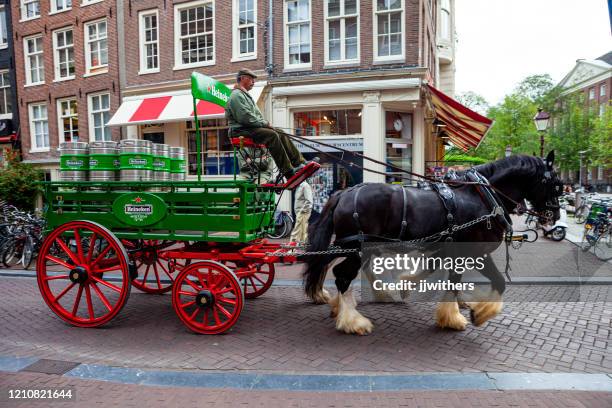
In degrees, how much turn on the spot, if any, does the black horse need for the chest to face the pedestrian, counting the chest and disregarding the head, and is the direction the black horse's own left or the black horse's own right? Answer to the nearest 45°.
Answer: approximately 135° to the black horse's own left

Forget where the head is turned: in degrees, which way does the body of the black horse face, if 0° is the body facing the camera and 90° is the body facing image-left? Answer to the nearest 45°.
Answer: approximately 270°

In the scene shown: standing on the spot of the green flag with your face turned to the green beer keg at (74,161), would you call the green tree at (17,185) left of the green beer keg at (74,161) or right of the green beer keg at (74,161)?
right

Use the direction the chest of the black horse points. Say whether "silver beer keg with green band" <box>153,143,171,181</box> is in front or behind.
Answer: behind

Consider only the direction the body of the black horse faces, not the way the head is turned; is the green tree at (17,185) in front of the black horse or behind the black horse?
behind

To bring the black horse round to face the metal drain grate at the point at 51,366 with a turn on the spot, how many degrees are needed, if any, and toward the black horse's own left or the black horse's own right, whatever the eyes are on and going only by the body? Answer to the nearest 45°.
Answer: approximately 135° to the black horse's own right

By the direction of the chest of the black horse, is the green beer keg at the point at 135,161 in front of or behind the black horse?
behind

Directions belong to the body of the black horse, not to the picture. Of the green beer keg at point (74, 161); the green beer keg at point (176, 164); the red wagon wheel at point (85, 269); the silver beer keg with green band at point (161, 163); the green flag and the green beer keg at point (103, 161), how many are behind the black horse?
6

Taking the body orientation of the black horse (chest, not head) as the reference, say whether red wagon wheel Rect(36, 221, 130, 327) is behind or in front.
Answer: behind

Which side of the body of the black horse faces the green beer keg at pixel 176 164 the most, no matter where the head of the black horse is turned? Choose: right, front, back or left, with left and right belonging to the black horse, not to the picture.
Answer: back

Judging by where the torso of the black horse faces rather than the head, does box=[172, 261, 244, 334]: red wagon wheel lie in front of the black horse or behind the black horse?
behind

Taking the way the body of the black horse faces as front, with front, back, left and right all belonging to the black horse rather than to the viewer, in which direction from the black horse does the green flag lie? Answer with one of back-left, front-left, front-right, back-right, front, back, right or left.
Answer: back
